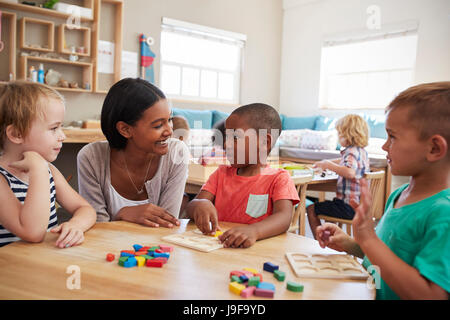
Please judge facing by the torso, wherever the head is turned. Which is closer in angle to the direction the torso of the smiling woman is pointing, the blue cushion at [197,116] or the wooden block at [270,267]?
the wooden block

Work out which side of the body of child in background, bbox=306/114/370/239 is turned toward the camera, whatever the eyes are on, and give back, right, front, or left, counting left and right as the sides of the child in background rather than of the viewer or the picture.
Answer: left

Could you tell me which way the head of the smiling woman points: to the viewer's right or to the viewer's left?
to the viewer's right

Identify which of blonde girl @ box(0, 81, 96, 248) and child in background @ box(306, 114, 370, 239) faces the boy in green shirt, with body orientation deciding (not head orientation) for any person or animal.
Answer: the blonde girl

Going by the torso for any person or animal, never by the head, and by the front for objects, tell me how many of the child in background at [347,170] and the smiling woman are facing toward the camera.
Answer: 1

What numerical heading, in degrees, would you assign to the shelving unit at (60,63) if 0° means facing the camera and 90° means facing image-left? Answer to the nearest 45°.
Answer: approximately 315°
